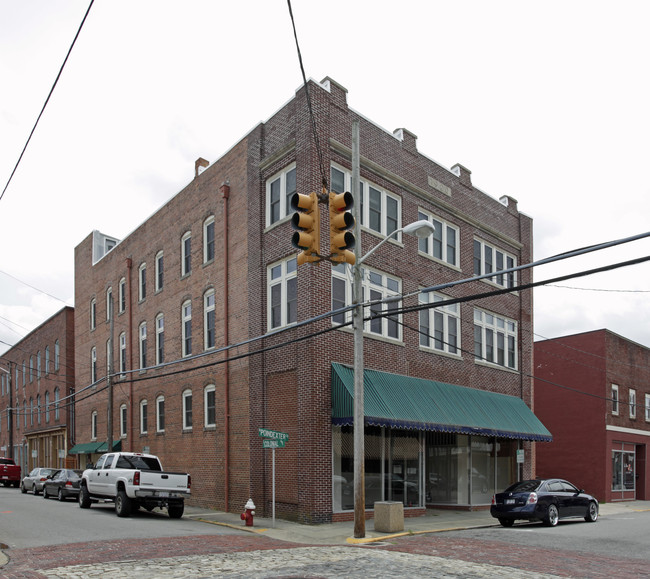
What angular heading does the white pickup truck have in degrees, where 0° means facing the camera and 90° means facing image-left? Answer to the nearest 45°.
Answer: approximately 135°

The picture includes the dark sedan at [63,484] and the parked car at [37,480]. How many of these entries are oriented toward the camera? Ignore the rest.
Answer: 0

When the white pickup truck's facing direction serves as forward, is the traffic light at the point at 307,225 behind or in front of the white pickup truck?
behind

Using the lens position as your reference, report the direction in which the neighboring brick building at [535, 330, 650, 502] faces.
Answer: facing the viewer and to the right of the viewer

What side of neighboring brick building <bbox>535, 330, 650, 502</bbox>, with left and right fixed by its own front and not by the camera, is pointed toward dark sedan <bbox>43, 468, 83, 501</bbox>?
right

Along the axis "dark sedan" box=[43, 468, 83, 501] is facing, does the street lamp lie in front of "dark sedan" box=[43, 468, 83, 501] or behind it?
behind

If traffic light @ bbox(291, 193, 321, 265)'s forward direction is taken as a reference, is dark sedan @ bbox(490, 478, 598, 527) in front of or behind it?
behind
